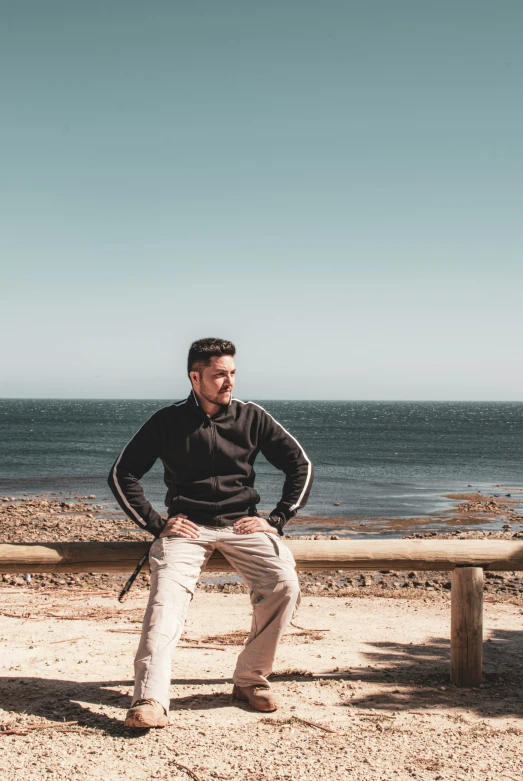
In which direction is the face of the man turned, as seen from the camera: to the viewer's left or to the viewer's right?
to the viewer's right

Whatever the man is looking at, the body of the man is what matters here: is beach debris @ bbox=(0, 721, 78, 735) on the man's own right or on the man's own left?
on the man's own right

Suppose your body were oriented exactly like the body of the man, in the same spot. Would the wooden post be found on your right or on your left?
on your left

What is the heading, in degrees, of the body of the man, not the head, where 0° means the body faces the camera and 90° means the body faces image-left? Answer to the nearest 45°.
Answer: approximately 0°
